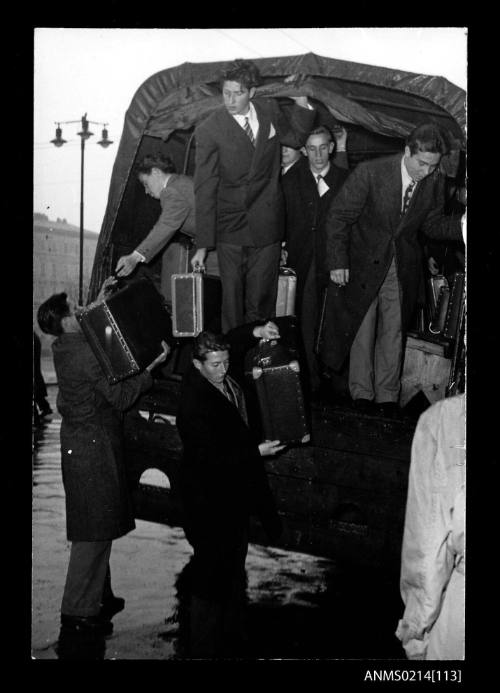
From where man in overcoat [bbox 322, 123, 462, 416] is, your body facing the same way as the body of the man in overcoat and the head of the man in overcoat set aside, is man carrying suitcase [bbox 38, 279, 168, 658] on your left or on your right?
on your right

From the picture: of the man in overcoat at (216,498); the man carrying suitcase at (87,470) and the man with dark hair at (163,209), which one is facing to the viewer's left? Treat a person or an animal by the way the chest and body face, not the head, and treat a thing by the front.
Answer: the man with dark hair

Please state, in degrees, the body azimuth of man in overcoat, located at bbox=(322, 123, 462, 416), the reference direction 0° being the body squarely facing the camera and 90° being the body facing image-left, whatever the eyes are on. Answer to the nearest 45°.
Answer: approximately 315°

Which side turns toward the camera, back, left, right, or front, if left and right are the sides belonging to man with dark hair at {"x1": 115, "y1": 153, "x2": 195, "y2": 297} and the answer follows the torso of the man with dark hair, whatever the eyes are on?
left

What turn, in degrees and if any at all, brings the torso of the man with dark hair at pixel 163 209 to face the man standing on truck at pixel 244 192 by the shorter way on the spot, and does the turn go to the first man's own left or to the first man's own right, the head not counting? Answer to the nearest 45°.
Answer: approximately 135° to the first man's own left
